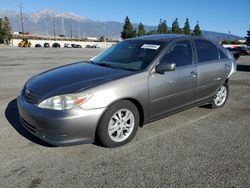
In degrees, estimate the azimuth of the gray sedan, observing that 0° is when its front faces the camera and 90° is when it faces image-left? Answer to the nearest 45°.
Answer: approximately 45°
